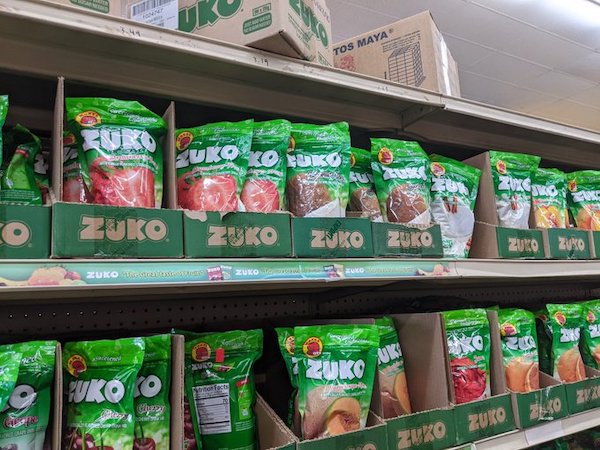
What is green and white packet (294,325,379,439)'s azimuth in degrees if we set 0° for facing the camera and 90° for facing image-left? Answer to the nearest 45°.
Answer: approximately 0°

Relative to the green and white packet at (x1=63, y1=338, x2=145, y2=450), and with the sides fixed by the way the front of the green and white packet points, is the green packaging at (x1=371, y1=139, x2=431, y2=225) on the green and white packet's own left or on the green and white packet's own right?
on the green and white packet's own left

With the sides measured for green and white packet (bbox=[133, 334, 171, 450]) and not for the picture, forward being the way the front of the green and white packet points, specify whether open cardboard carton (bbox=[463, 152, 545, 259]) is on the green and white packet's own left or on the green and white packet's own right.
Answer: on the green and white packet's own left

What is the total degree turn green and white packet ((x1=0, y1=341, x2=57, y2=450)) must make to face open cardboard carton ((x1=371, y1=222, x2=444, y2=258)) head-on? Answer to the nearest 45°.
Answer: approximately 90° to its left
